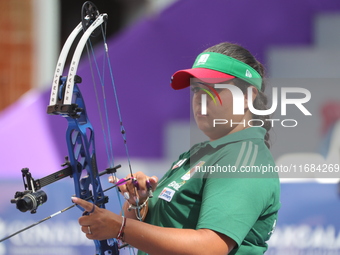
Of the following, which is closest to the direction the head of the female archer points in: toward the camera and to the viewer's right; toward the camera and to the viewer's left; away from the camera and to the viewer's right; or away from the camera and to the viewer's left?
toward the camera and to the viewer's left

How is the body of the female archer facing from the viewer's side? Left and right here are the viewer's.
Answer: facing the viewer and to the left of the viewer
